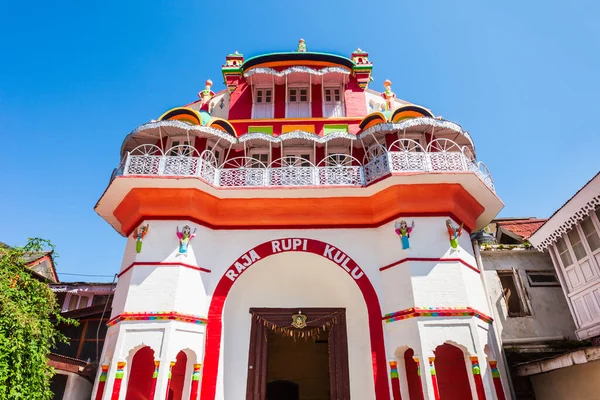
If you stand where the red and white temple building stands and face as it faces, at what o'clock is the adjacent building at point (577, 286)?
The adjacent building is roughly at 9 o'clock from the red and white temple building.

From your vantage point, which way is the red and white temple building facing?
toward the camera

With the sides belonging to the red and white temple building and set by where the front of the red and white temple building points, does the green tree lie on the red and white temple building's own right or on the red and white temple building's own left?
on the red and white temple building's own right

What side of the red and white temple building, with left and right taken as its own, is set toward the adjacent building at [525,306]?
left

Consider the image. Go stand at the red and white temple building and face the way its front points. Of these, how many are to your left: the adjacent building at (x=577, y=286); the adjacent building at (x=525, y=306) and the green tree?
2
